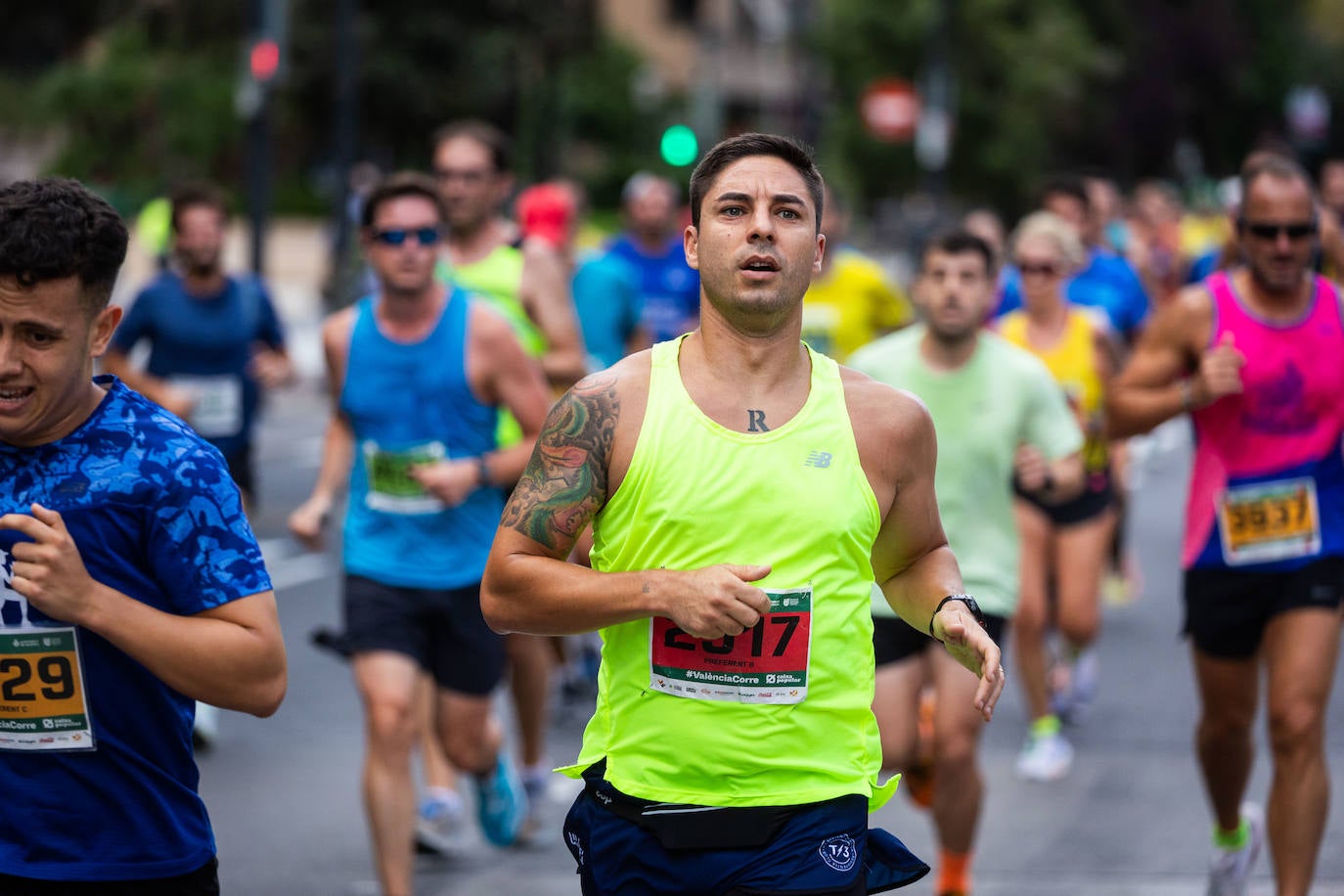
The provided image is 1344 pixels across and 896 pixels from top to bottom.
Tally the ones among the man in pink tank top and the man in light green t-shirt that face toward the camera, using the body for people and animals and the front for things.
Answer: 2

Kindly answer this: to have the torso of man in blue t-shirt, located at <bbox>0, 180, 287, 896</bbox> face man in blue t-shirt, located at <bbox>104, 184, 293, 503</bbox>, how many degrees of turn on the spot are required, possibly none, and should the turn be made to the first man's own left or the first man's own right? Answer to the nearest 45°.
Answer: approximately 135° to the first man's own right

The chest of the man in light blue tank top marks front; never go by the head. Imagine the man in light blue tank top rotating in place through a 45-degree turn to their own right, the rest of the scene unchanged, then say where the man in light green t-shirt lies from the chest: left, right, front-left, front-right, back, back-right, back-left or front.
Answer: back-left

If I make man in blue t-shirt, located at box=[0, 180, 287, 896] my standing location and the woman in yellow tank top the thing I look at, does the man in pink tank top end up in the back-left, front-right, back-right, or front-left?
front-right

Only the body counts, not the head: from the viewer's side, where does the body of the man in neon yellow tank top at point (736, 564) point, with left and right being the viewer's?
facing the viewer

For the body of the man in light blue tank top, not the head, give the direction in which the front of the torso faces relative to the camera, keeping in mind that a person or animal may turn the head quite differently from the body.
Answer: toward the camera

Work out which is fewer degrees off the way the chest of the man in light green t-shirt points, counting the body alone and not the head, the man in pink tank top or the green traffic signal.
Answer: the man in pink tank top

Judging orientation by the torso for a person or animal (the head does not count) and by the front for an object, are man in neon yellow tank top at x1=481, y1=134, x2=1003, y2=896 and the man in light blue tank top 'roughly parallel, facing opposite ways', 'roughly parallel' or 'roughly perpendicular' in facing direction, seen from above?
roughly parallel

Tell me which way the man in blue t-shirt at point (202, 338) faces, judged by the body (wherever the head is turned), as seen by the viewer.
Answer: toward the camera

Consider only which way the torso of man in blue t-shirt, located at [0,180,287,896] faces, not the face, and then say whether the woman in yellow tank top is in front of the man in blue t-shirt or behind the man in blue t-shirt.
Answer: behind

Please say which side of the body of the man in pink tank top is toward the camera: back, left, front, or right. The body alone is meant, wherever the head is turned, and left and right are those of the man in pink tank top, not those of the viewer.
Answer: front

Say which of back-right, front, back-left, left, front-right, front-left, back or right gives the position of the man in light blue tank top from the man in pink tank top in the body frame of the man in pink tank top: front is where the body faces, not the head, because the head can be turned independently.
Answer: right

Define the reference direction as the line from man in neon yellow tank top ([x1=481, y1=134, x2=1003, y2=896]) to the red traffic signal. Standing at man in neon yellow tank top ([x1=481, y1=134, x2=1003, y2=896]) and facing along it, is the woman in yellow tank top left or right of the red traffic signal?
right

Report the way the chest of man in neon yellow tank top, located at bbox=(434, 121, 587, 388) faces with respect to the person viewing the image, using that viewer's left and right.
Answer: facing the viewer and to the left of the viewer
